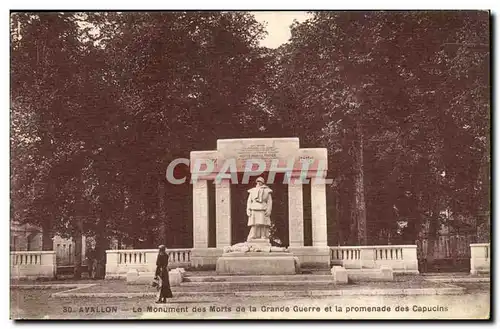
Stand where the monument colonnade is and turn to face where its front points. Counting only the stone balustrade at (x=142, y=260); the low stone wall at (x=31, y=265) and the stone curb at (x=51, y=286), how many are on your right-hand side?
3

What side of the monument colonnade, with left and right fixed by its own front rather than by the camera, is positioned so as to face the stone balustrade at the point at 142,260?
right

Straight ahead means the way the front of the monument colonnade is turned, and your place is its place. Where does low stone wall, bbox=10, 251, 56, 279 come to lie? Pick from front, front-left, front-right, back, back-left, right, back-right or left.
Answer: right

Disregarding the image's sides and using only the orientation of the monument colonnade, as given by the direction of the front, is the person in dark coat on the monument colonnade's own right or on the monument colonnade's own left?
on the monument colonnade's own right

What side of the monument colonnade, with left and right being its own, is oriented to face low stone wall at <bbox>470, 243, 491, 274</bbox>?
left

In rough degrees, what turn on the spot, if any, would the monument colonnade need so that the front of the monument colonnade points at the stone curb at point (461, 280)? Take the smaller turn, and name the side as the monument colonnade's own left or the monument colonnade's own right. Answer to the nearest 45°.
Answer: approximately 90° to the monument colonnade's own left

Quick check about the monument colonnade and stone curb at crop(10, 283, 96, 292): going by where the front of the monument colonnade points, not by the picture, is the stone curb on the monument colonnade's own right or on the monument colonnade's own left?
on the monument colonnade's own right

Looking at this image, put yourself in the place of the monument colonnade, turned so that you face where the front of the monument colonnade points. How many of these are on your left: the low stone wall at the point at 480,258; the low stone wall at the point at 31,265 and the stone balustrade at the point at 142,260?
1

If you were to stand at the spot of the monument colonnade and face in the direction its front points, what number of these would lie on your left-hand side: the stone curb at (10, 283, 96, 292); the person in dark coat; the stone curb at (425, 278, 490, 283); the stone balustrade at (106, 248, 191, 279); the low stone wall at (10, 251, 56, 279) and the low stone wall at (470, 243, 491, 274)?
2

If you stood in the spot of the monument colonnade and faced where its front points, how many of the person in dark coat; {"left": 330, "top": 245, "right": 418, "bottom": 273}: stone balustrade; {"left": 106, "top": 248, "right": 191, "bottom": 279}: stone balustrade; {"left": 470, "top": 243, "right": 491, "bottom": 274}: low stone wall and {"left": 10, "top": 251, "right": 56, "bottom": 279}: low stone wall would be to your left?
2

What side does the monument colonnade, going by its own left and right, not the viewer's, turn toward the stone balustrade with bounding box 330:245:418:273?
left

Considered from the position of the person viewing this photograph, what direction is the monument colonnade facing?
facing the viewer
